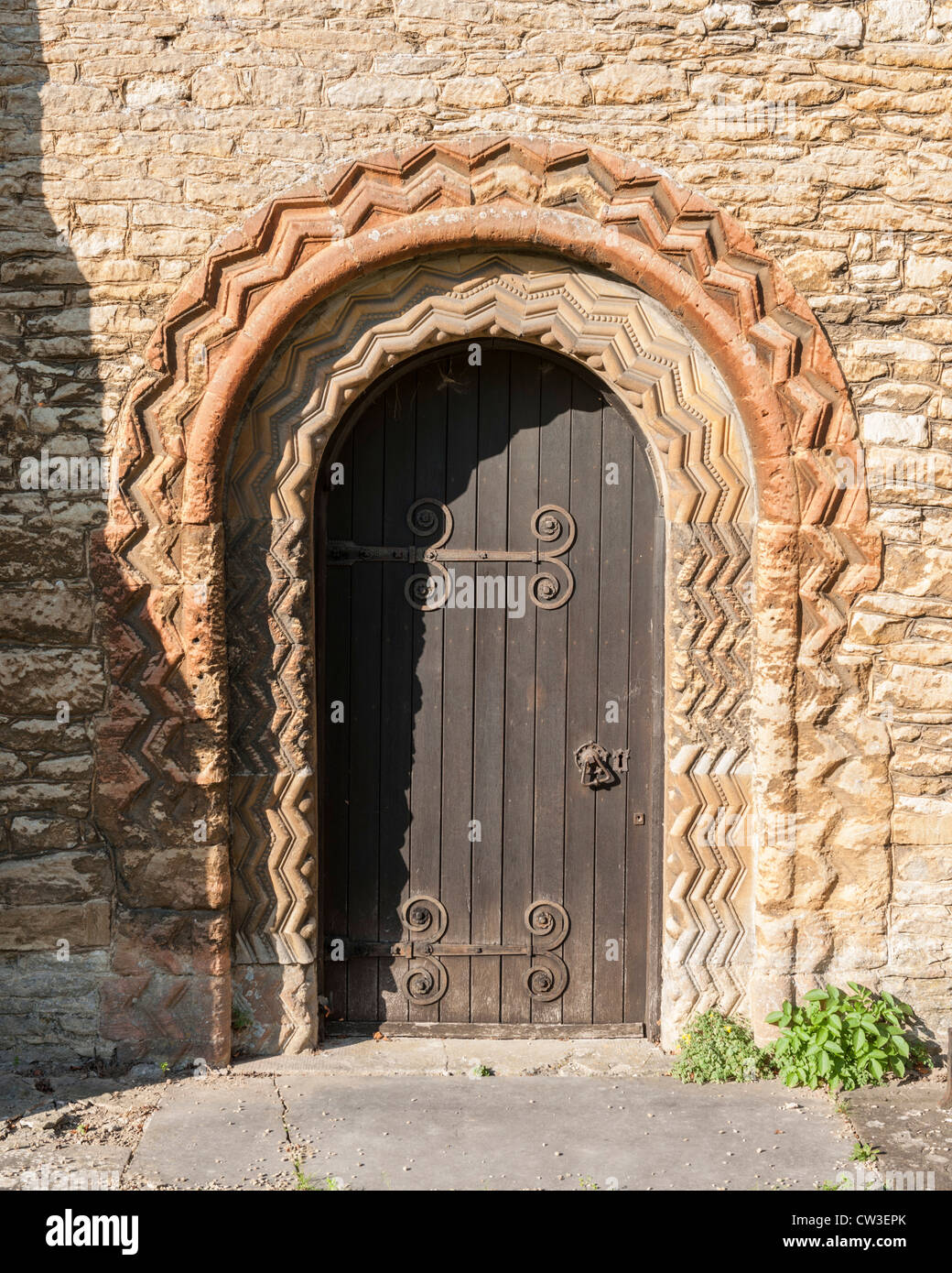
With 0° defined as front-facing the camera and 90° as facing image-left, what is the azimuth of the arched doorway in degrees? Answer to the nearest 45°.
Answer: approximately 0°

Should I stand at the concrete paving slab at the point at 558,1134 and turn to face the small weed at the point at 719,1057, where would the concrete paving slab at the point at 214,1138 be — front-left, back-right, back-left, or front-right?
back-left

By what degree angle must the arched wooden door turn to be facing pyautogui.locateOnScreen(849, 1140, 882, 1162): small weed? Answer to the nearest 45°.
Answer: approximately 45° to its left

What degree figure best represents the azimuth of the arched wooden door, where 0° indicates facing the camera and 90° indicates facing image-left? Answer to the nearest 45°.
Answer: approximately 0°
